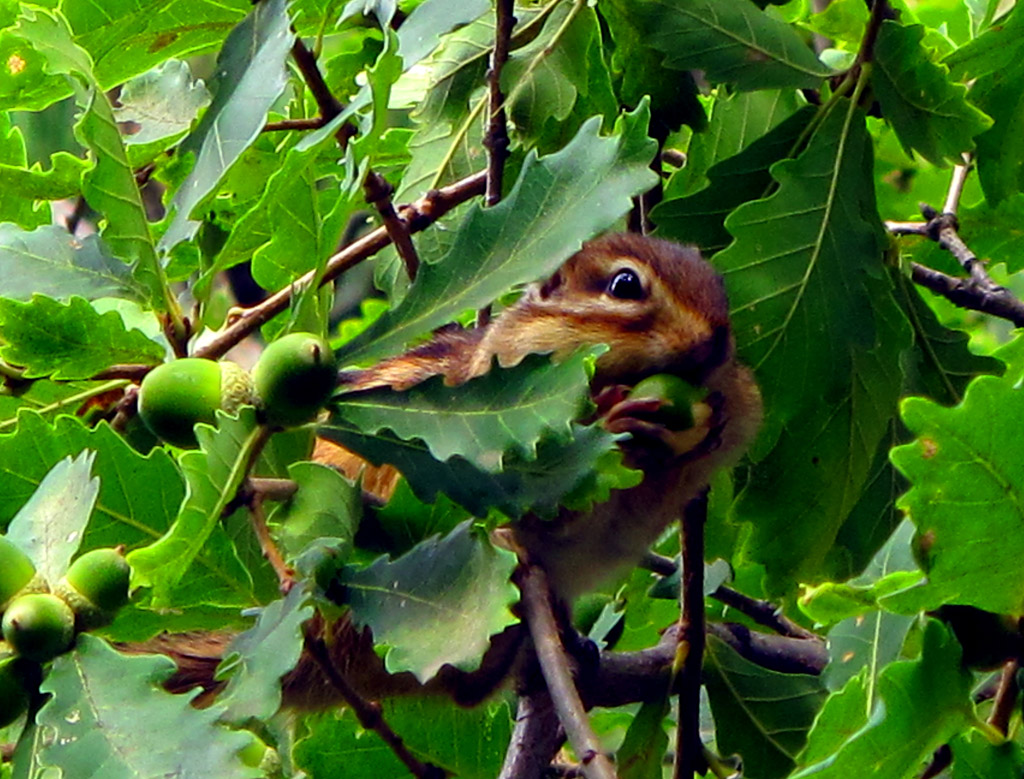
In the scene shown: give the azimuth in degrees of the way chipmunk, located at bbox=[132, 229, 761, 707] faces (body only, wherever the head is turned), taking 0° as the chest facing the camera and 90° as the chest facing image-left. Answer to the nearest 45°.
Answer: approximately 270°

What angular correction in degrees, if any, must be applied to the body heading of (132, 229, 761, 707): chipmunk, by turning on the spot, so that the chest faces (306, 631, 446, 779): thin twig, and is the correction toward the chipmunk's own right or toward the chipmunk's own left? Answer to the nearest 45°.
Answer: approximately 135° to the chipmunk's own right

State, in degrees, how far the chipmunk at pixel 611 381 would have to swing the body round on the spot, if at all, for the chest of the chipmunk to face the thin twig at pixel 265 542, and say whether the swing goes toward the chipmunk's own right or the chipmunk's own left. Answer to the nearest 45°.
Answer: approximately 135° to the chipmunk's own right

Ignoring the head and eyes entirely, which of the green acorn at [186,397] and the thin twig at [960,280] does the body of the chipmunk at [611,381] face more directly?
the thin twig

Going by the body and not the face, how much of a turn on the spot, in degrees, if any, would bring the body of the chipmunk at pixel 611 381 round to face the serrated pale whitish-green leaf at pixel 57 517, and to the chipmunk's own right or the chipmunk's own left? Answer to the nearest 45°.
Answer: approximately 135° to the chipmunk's own right

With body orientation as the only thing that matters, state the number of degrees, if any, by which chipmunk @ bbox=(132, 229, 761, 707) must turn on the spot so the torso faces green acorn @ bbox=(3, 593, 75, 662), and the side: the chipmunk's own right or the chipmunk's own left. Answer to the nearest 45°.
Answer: approximately 135° to the chipmunk's own right

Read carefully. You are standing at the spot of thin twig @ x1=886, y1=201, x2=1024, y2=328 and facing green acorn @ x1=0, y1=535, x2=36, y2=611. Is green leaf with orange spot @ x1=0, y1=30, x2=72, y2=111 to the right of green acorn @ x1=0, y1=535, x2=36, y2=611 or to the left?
right

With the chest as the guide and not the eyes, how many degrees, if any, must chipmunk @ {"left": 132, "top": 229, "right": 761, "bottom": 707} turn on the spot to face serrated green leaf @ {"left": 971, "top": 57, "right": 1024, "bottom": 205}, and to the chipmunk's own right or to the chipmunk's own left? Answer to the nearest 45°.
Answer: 0° — it already faces it

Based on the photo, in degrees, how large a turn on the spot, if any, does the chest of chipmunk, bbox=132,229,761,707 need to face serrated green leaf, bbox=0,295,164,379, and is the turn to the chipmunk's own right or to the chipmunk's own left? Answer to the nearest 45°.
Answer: approximately 135° to the chipmunk's own right
